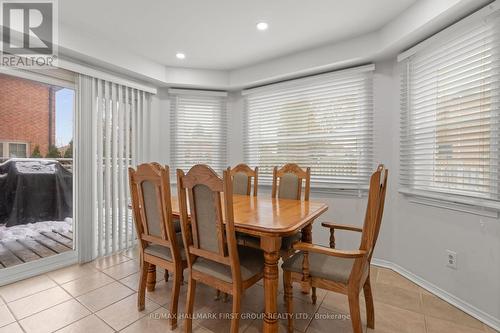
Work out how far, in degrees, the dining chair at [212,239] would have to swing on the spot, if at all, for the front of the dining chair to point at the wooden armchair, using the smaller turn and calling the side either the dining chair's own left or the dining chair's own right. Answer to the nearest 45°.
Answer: approximately 45° to the dining chair's own right

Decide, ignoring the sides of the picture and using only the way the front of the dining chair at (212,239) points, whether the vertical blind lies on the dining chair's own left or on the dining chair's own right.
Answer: on the dining chair's own left

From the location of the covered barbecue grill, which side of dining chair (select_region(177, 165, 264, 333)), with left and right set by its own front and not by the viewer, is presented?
left

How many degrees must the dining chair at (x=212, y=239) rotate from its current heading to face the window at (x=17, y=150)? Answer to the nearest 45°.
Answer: approximately 90° to its left

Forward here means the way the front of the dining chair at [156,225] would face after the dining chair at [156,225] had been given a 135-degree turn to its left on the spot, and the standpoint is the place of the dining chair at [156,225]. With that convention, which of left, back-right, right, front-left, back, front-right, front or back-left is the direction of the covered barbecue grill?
front-right

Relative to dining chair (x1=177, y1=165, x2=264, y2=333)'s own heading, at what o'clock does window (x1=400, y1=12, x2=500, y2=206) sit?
The window is roughly at 1 o'clock from the dining chair.

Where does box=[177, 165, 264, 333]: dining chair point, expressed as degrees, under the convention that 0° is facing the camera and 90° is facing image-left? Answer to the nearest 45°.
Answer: approximately 225°

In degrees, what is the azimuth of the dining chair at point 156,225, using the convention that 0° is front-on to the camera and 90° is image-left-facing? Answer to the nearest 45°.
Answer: approximately 225°

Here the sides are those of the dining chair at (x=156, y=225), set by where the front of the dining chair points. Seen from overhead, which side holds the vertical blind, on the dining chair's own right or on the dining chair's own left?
on the dining chair's own left
